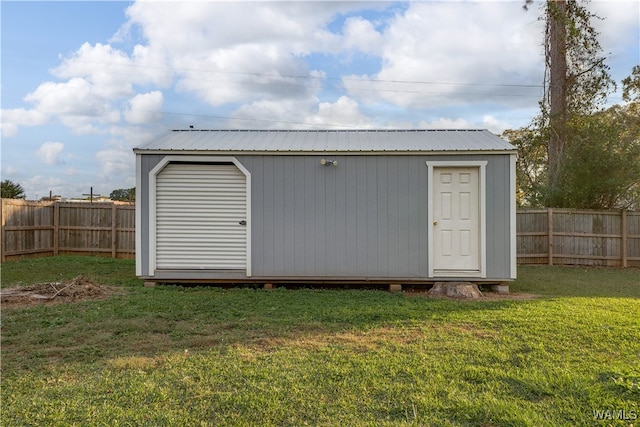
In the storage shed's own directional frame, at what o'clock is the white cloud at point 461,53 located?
The white cloud is roughly at 7 o'clock from the storage shed.

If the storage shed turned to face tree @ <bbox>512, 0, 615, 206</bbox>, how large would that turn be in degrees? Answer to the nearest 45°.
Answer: approximately 135° to its left

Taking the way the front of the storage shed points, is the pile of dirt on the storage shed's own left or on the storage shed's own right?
on the storage shed's own right

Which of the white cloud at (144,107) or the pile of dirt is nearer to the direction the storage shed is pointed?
the pile of dirt

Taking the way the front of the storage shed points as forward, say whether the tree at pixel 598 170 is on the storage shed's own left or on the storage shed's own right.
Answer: on the storage shed's own left

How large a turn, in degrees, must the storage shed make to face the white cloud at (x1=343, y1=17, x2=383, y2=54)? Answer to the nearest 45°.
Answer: approximately 180°

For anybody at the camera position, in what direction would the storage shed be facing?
facing the viewer

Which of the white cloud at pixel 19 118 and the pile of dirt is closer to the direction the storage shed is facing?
the pile of dirt
